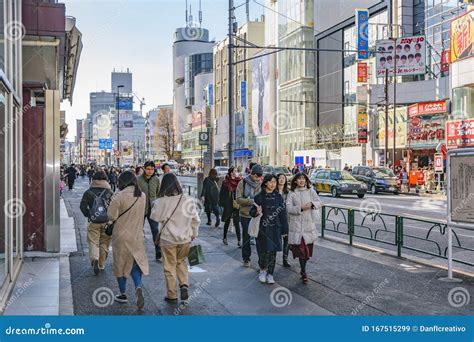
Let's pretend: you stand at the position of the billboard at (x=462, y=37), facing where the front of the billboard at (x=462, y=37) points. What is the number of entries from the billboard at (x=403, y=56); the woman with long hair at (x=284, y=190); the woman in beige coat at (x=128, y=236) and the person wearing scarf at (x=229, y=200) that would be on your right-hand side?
1

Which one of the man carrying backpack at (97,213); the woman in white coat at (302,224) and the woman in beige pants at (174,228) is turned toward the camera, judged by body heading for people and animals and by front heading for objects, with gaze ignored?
the woman in white coat

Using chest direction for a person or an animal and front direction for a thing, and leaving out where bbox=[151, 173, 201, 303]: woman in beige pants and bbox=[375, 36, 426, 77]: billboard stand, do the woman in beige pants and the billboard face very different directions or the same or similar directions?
very different directions

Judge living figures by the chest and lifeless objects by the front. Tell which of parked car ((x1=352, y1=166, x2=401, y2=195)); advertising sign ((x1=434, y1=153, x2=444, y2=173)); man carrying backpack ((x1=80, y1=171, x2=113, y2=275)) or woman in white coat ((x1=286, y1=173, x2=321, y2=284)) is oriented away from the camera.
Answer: the man carrying backpack

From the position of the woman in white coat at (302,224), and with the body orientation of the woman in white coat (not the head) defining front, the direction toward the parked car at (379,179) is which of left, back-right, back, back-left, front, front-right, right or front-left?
back

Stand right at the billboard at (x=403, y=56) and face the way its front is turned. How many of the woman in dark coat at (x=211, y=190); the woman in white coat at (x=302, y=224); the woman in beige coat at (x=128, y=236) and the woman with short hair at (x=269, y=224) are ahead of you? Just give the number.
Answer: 4

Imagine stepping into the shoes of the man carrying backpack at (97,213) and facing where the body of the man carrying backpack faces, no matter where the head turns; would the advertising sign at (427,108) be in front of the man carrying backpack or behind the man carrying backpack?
in front

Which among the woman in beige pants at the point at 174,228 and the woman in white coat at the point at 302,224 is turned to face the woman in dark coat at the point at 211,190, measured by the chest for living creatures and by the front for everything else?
the woman in beige pants

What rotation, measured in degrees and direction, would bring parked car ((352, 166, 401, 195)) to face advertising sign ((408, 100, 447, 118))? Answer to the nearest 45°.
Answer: approximately 90° to its left

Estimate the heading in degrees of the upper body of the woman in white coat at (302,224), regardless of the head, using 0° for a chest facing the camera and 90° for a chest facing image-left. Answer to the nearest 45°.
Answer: approximately 0°

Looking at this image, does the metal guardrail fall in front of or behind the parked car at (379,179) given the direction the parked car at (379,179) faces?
in front

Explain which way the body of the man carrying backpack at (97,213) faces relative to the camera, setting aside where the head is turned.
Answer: away from the camera

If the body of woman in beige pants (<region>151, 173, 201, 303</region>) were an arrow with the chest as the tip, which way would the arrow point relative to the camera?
away from the camera

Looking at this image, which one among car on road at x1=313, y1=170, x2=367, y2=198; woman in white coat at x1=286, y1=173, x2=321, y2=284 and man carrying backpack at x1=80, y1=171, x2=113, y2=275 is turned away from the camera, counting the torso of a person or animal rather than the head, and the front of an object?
the man carrying backpack

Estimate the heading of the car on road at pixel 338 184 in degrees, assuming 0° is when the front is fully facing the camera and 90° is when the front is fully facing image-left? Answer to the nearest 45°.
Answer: approximately 315°
